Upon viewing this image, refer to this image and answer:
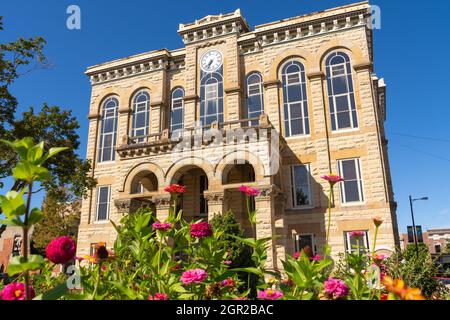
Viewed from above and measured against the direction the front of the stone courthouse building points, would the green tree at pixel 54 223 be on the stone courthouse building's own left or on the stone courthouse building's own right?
on the stone courthouse building's own right

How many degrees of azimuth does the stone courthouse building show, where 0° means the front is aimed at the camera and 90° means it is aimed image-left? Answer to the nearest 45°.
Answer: approximately 45°
